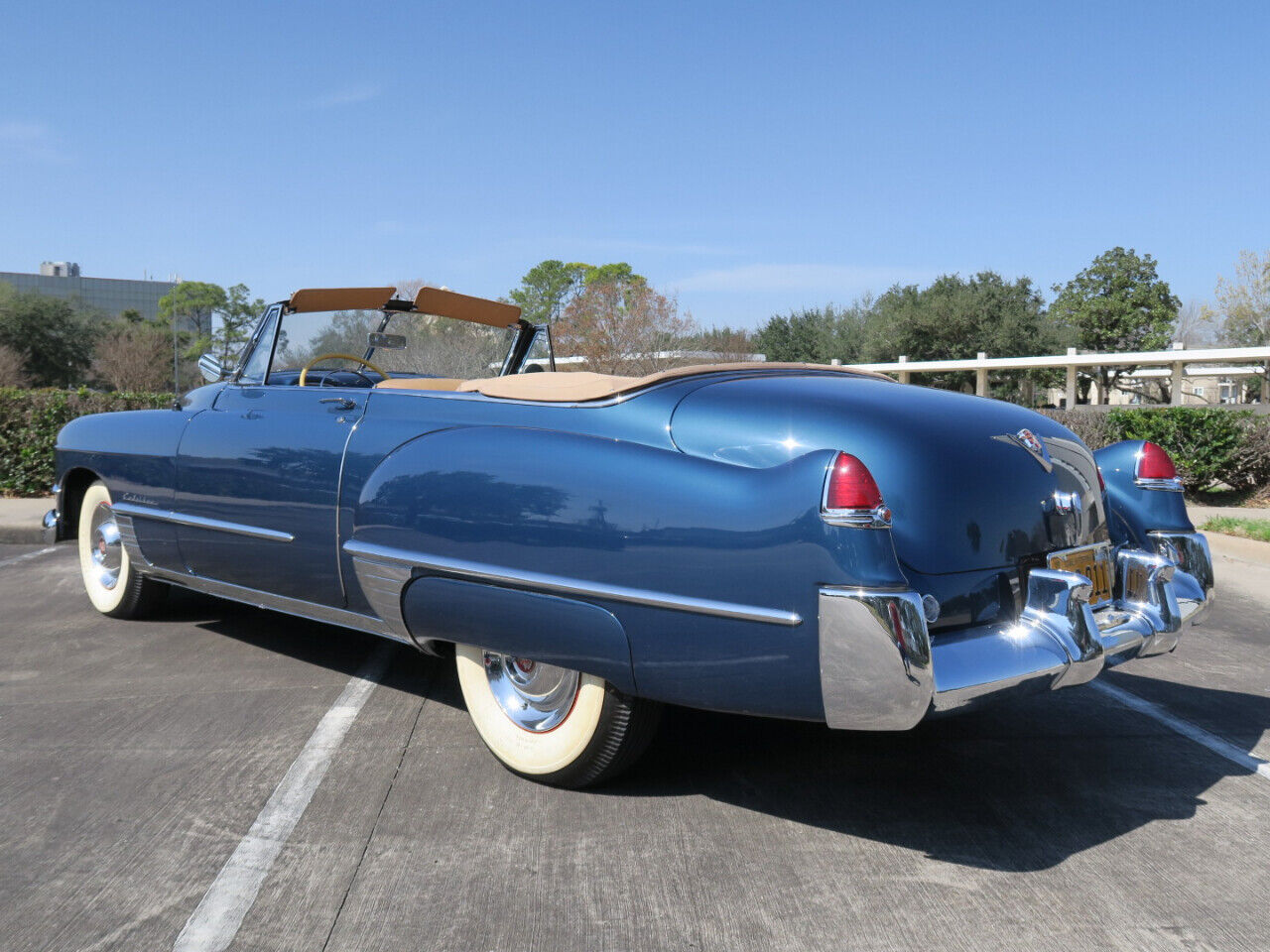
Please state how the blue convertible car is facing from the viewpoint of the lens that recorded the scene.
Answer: facing away from the viewer and to the left of the viewer

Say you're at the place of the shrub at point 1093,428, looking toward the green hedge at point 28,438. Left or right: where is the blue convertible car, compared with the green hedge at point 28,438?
left

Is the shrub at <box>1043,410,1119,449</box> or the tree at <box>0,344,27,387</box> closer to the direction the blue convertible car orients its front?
the tree

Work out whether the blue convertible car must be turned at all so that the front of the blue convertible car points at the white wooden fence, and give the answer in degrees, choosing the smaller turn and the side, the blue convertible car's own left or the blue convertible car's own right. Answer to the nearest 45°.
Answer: approximately 90° to the blue convertible car's own right

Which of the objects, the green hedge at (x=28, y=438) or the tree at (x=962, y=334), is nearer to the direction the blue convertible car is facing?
the green hedge

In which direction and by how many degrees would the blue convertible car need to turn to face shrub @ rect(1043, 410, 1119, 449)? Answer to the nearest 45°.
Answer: approximately 90° to its right

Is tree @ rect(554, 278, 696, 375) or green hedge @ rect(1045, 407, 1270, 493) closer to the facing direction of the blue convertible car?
the tree

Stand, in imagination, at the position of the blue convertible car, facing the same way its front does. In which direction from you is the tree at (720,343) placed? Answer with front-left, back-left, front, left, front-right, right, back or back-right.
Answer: front-right

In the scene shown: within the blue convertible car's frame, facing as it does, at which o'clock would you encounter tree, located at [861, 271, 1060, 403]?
The tree is roughly at 2 o'clock from the blue convertible car.

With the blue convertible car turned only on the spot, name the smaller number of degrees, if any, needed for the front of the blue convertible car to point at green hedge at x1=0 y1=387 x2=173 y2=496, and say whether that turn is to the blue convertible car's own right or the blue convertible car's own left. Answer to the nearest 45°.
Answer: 0° — it already faces it

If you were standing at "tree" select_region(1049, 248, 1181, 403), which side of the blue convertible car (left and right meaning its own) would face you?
right
